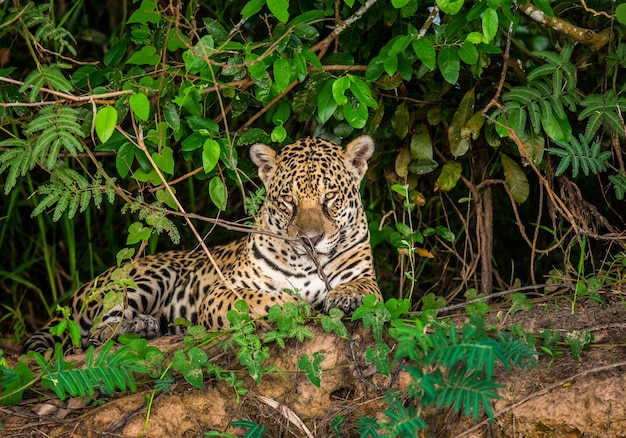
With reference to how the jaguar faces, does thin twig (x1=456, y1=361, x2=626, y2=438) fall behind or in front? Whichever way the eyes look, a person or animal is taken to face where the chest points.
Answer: in front

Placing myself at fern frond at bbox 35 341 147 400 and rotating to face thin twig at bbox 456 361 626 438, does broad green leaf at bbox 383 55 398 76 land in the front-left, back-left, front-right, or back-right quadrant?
front-left

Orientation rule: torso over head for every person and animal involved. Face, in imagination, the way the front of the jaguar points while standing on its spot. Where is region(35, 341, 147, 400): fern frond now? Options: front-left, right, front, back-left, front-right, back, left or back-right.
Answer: right

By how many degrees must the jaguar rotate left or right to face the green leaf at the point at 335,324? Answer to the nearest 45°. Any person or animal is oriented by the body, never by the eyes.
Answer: approximately 45° to its right

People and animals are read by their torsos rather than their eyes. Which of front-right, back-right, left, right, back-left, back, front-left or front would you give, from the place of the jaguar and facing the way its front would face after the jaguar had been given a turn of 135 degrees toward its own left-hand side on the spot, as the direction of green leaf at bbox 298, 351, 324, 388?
back

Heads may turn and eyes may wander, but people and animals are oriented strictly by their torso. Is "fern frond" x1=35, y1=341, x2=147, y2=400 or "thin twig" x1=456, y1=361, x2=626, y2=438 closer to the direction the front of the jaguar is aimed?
the thin twig

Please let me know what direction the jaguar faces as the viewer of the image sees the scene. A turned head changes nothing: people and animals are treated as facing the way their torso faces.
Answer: facing the viewer and to the right of the viewer

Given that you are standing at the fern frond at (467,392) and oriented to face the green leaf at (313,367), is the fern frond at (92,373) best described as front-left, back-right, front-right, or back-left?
front-left
